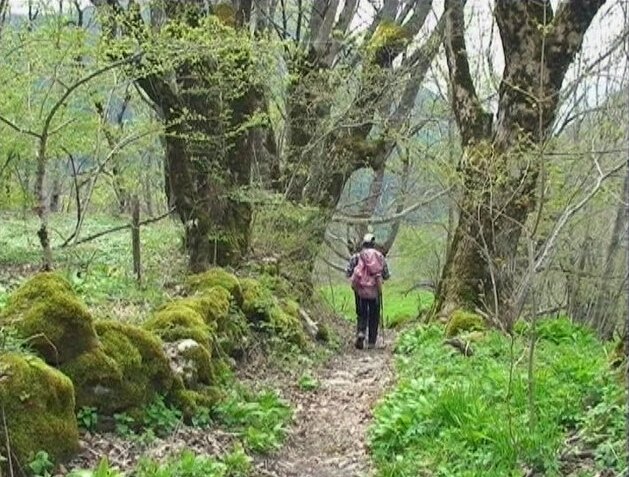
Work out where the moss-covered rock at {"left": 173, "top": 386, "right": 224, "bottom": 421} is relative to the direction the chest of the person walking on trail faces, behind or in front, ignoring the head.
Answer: behind

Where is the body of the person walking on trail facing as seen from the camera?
away from the camera

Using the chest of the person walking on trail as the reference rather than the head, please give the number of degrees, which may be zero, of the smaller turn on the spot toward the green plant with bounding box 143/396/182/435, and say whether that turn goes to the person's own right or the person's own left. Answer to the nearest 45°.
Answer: approximately 180°

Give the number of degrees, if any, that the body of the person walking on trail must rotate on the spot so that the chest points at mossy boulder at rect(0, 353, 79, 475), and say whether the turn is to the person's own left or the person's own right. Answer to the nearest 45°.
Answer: approximately 180°

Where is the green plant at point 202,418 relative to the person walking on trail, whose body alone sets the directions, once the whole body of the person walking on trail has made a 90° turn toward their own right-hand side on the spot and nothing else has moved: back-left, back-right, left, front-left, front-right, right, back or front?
right

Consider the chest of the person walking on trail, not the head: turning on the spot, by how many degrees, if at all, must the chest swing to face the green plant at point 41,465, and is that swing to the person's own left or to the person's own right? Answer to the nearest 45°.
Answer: approximately 180°

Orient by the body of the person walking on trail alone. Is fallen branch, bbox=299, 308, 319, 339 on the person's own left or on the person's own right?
on the person's own left
